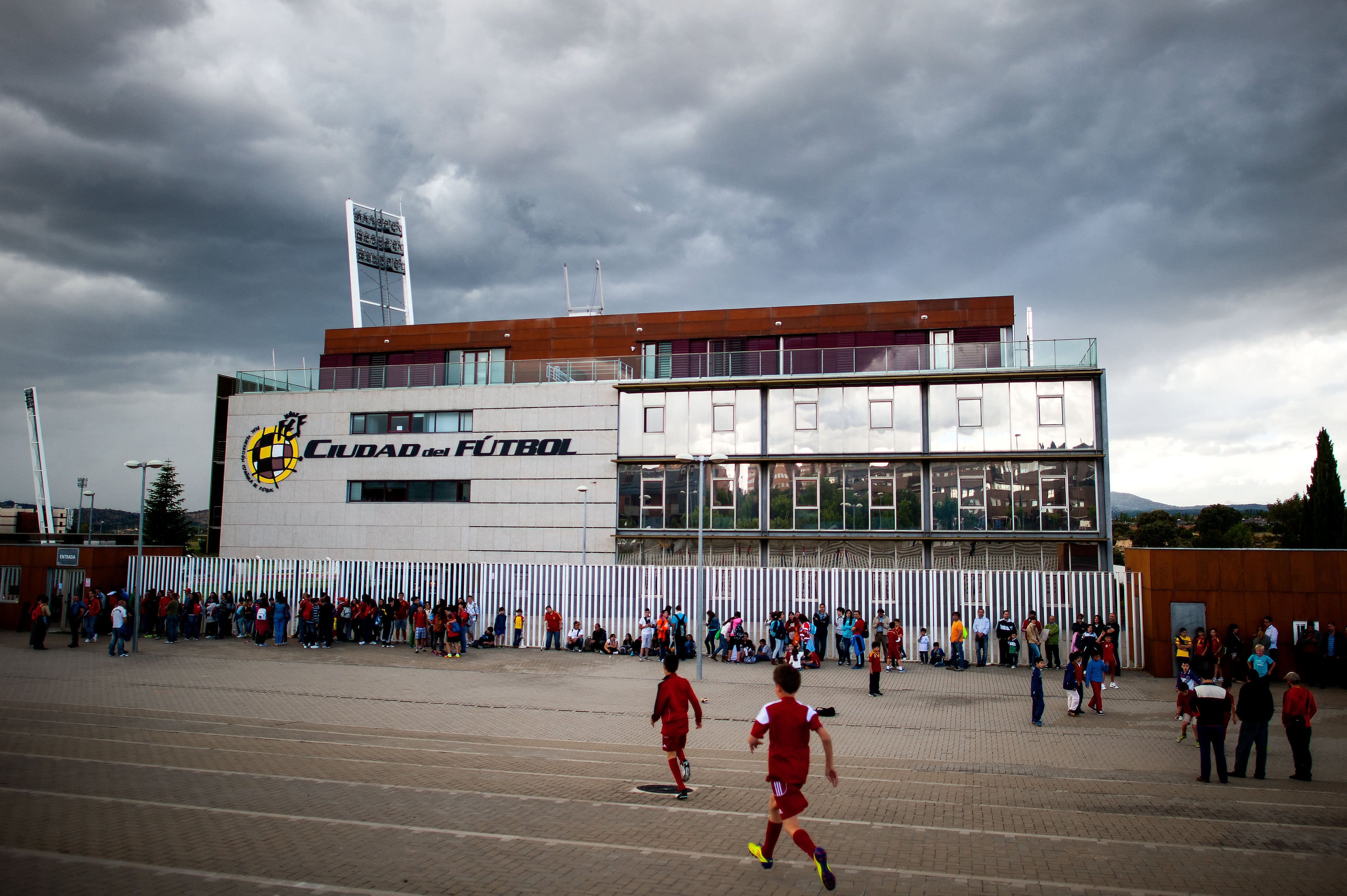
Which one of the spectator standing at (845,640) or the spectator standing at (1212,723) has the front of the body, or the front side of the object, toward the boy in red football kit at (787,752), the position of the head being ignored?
the spectator standing at (845,640)

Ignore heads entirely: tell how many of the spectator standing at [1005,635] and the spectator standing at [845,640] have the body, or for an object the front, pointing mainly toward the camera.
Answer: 2

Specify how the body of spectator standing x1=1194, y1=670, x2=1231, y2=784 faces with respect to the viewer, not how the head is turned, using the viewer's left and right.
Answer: facing away from the viewer

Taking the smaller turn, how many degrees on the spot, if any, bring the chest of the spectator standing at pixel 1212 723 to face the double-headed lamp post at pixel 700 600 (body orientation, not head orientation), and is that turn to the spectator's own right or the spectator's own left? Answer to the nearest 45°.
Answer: approximately 45° to the spectator's own left

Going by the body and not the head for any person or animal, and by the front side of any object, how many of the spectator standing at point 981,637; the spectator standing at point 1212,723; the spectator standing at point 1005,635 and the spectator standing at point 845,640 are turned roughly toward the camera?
3

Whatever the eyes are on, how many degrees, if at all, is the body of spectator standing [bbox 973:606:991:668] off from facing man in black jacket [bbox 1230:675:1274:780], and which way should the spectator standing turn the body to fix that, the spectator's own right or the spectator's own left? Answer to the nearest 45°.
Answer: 0° — they already face them

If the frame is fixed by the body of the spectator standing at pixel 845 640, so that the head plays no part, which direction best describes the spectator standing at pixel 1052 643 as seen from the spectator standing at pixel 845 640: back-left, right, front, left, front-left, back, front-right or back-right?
left

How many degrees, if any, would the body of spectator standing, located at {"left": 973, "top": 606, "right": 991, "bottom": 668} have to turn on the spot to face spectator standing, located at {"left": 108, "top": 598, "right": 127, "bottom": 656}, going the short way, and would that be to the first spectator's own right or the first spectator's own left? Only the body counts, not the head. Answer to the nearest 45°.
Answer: approximately 90° to the first spectator's own right

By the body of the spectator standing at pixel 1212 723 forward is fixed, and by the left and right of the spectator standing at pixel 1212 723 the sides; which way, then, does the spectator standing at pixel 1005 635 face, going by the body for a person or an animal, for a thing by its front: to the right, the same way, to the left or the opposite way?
the opposite way
